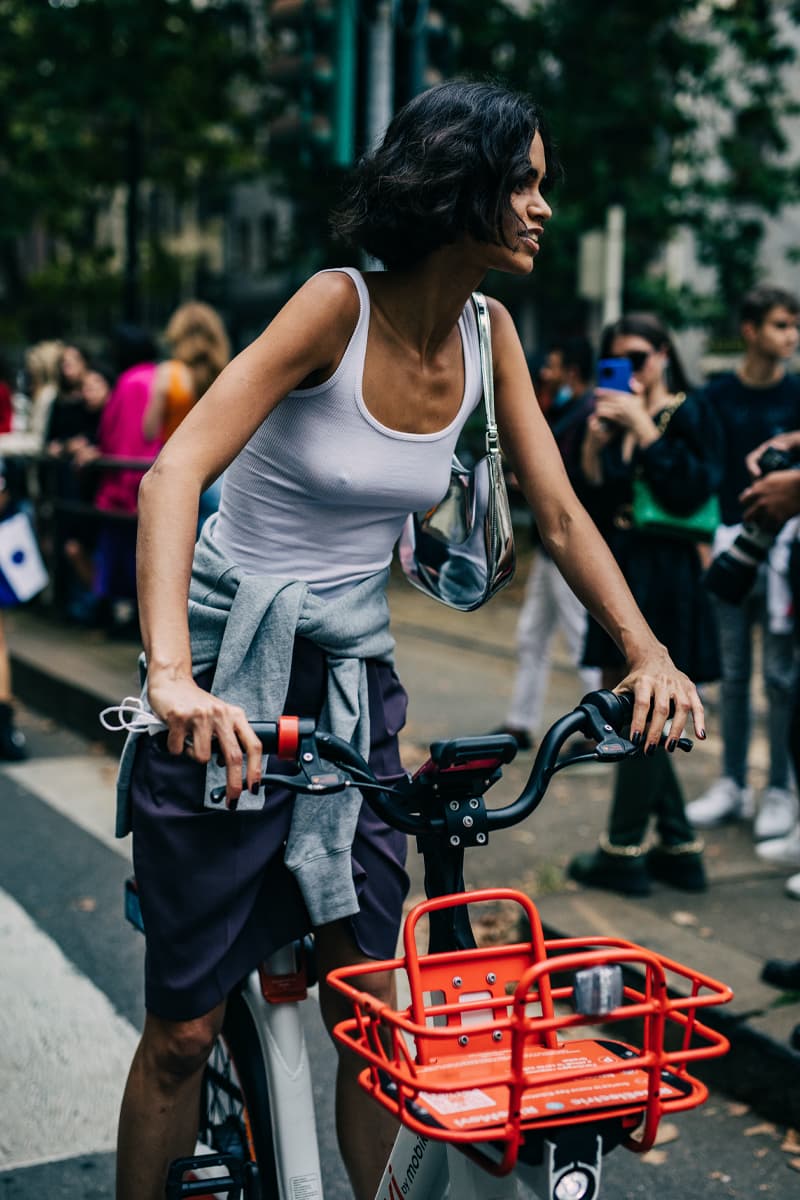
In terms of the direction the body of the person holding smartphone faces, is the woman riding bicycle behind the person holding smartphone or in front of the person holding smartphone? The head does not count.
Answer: in front

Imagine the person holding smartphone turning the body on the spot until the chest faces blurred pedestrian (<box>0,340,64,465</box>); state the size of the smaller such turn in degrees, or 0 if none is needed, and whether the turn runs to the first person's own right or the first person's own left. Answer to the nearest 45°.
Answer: approximately 90° to the first person's own right

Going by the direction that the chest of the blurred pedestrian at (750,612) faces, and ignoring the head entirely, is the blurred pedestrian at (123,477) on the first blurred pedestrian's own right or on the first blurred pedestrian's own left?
on the first blurred pedestrian's own right

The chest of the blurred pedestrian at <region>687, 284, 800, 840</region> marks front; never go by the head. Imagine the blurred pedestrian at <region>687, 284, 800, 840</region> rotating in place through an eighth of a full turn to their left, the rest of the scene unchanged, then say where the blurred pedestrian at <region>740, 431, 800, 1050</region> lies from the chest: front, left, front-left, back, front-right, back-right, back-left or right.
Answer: front-right

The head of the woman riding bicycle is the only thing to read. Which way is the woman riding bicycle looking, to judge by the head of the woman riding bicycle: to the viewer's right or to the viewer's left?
to the viewer's right

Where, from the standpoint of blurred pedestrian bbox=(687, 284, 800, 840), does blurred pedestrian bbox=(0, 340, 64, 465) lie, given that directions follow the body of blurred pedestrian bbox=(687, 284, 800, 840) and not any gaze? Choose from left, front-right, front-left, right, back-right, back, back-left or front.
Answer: back-right

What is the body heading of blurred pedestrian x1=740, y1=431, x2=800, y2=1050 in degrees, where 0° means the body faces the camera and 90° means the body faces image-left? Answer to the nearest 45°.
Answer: approximately 90°

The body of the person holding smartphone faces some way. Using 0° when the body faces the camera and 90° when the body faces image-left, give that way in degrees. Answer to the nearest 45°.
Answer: approximately 45°

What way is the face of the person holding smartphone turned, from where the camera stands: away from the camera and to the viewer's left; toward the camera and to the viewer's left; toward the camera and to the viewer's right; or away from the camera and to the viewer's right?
toward the camera and to the viewer's left

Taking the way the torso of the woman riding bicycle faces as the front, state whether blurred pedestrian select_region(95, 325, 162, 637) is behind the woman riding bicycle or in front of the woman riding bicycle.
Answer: behind

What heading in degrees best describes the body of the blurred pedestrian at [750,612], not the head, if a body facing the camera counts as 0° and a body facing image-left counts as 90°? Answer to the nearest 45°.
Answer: approximately 0°

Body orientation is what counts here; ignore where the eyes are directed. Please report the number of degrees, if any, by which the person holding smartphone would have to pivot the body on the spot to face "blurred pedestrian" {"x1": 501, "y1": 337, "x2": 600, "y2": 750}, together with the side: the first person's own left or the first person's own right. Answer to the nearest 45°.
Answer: approximately 135° to the first person's own right

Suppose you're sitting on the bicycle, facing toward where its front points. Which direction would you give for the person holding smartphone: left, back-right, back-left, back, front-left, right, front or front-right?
back-left

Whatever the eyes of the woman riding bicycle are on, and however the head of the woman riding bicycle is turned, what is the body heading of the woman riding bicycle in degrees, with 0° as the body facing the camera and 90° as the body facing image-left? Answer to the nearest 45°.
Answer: approximately 315°
